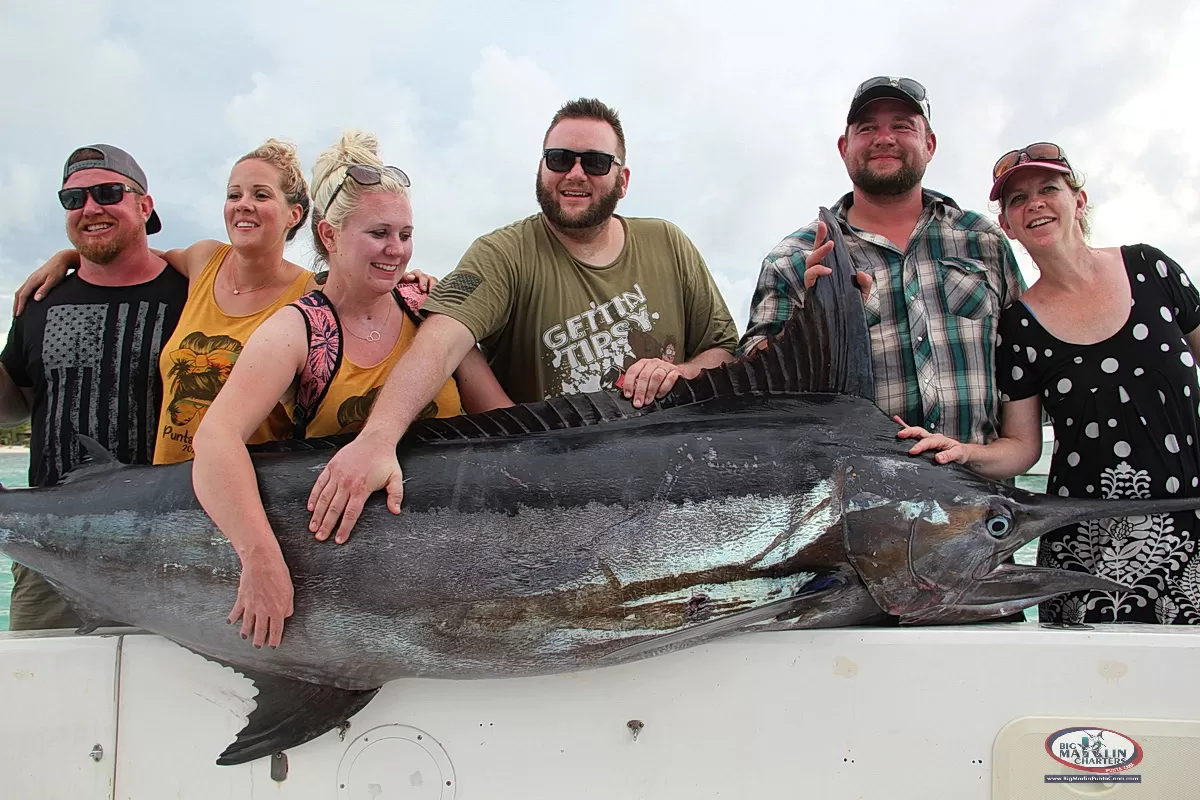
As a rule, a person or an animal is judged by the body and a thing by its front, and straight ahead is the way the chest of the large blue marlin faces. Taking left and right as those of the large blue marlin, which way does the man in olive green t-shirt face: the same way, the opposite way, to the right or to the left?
to the right

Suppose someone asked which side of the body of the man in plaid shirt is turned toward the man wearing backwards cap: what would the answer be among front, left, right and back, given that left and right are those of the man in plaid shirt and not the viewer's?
right

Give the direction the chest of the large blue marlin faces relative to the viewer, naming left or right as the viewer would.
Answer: facing to the right of the viewer

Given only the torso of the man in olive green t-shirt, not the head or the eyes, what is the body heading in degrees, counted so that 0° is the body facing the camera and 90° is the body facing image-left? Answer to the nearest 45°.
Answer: approximately 0°
